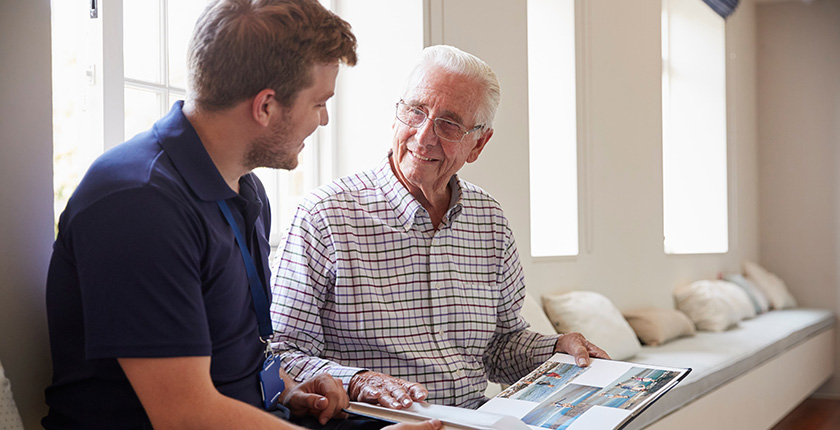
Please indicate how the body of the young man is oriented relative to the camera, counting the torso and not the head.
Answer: to the viewer's right

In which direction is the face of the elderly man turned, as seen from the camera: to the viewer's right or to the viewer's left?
to the viewer's left

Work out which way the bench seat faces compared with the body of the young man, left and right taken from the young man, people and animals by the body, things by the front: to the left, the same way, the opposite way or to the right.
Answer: to the right

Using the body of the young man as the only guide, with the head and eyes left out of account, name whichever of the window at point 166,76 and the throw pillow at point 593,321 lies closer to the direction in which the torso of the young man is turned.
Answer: the throw pillow

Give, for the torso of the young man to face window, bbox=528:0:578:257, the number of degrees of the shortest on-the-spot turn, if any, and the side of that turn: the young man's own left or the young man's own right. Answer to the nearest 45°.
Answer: approximately 45° to the young man's own left

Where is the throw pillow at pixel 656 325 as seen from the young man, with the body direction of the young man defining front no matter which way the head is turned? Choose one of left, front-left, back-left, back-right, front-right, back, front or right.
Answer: front-left

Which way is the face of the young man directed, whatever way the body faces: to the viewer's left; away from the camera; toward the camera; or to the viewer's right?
to the viewer's right
